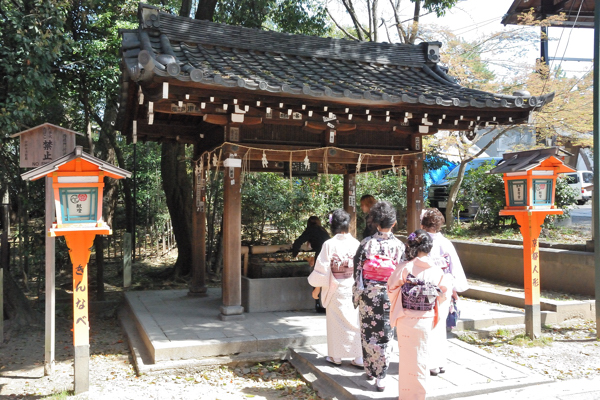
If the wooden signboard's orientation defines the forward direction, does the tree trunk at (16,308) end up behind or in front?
behind

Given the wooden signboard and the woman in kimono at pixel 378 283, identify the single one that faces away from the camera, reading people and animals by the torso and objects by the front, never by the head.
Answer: the woman in kimono

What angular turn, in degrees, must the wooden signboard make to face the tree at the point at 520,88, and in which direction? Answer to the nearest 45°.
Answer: approximately 90° to its left

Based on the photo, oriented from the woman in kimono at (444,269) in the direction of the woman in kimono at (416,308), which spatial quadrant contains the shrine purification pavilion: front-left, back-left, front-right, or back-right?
back-right

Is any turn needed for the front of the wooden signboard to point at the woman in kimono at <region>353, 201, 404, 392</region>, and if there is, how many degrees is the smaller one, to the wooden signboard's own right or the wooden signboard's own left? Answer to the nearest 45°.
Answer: approximately 45° to the wooden signboard's own left

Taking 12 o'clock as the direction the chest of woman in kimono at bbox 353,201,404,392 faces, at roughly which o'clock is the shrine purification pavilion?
The shrine purification pavilion is roughly at 11 o'clock from the woman in kimono.

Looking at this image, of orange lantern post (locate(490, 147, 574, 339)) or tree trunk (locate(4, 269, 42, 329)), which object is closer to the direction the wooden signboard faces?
the orange lantern post

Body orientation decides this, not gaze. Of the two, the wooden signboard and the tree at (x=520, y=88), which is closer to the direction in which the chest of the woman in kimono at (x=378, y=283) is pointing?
the tree

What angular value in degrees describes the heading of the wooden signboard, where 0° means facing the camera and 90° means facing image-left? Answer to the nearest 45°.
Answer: approximately 0°

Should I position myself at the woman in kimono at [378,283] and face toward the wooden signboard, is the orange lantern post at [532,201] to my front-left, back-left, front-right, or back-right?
back-right

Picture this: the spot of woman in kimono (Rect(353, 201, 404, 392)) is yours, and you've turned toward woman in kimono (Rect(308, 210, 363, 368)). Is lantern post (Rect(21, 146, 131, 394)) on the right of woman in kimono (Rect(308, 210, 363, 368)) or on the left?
left

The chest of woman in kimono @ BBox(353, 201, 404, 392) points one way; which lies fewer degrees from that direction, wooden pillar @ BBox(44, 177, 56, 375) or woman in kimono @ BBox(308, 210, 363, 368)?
the woman in kimono

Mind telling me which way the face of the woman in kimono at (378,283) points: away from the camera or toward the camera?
away from the camera

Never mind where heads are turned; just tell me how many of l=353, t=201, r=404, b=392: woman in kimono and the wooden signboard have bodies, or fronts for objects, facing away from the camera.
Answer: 1

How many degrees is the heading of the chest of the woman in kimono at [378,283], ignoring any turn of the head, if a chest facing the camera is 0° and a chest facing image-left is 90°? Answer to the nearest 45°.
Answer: approximately 180°

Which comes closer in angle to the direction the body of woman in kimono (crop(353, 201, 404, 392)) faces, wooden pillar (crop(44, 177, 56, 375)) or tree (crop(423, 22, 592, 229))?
the tree

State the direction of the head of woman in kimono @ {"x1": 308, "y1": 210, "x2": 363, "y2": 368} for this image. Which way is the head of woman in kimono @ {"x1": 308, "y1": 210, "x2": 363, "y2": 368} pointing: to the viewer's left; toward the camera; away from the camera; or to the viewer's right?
away from the camera
